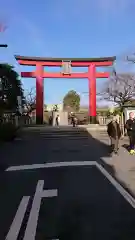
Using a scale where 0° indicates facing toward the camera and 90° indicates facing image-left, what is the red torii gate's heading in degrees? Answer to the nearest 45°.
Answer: approximately 0°

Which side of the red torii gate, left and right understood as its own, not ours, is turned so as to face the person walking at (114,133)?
front

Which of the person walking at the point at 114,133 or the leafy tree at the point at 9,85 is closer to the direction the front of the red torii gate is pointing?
the person walking

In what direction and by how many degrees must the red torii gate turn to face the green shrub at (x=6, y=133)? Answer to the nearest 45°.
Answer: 0° — it already faces it

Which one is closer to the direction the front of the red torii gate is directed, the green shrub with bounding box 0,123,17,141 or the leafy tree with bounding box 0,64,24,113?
the green shrub
